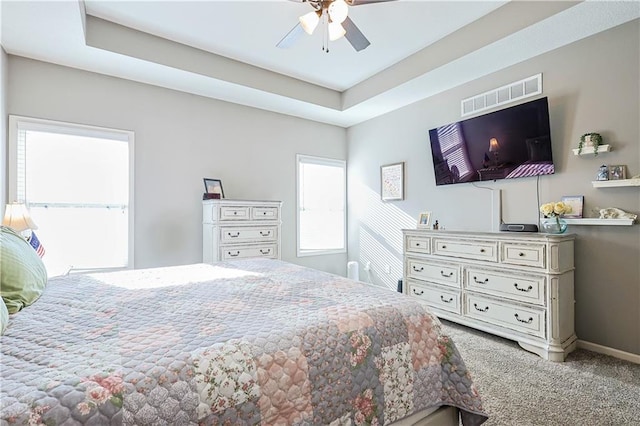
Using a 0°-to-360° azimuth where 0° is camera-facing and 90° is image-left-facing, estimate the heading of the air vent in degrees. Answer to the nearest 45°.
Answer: approximately 45°

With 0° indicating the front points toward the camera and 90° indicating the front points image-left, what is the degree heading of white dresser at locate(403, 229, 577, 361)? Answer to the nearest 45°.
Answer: approximately 45°

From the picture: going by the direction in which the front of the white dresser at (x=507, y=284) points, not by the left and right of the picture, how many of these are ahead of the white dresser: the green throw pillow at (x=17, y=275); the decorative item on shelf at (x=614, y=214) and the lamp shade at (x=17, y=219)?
2

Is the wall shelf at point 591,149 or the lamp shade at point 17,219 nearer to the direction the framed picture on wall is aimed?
the lamp shade

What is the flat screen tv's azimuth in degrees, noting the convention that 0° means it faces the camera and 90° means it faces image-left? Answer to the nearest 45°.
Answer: approximately 45°

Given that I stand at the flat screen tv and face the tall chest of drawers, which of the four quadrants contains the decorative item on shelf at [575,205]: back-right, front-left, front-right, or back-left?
back-left
